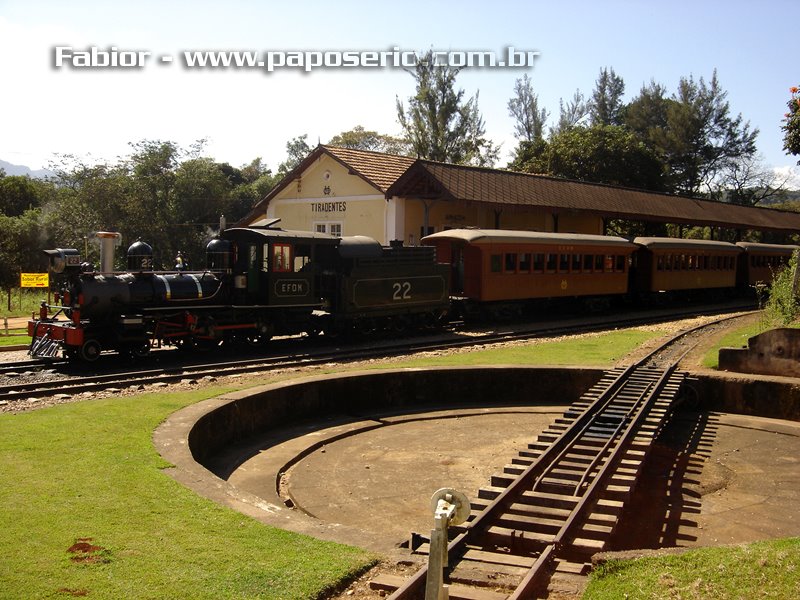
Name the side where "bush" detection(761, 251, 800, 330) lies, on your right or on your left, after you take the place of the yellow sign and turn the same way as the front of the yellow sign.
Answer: on your left

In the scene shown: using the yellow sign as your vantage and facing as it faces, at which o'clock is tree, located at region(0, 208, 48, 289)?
The tree is roughly at 6 o'clock from the yellow sign.

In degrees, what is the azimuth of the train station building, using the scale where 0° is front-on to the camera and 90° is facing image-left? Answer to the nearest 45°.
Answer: approximately 45°

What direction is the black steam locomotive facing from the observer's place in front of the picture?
facing the viewer and to the left of the viewer

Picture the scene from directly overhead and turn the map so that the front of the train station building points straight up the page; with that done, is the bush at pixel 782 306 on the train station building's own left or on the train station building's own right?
on the train station building's own left

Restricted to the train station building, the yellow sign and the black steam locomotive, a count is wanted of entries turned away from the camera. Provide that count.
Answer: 0

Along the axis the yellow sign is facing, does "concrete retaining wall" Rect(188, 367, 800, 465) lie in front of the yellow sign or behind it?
in front

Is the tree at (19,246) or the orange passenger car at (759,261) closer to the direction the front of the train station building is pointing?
the tree

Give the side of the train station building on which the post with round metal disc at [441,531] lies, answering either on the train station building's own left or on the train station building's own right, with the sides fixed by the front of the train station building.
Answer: on the train station building's own left

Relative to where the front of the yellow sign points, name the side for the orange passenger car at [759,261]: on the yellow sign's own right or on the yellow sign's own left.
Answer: on the yellow sign's own left

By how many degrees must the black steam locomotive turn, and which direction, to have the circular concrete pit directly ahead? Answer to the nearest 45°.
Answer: approximately 45° to its left

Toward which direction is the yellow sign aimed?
toward the camera

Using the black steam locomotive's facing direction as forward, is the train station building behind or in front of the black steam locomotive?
behind

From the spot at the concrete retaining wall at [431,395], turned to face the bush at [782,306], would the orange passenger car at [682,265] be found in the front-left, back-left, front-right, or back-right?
front-left
